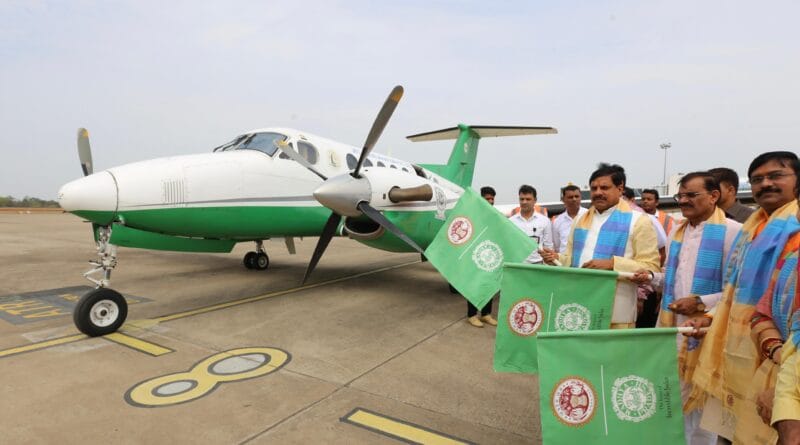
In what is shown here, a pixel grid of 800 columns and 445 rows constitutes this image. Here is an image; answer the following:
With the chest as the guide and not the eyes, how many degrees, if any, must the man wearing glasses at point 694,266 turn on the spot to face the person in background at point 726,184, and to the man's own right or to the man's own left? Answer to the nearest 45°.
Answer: approximately 135° to the man's own right

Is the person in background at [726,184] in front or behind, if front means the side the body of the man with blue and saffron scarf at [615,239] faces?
behind

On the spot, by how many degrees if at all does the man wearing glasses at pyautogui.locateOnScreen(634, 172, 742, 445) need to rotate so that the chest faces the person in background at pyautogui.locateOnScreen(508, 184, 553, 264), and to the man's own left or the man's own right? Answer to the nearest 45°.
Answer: approximately 90° to the man's own right

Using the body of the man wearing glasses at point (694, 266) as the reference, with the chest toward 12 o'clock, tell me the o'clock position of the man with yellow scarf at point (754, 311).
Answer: The man with yellow scarf is roughly at 10 o'clock from the man wearing glasses.

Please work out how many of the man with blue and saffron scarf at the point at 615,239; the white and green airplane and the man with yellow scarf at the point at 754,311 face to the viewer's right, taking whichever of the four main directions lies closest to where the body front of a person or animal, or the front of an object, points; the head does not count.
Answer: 0

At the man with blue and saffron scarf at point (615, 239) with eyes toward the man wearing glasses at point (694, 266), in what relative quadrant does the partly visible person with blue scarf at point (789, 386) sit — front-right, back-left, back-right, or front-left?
front-right

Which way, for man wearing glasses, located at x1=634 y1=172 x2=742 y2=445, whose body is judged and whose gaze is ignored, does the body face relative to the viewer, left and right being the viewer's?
facing the viewer and to the left of the viewer

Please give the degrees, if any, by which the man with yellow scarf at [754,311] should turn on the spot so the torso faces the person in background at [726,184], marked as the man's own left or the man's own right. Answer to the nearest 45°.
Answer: approximately 135° to the man's own right

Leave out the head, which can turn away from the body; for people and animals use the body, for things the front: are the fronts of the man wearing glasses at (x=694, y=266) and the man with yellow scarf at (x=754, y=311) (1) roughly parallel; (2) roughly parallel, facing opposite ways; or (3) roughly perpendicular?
roughly parallel

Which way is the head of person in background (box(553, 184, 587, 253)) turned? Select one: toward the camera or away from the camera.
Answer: toward the camera

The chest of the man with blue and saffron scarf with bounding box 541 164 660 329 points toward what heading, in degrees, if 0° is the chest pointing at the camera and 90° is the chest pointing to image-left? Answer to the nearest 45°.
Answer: approximately 45°

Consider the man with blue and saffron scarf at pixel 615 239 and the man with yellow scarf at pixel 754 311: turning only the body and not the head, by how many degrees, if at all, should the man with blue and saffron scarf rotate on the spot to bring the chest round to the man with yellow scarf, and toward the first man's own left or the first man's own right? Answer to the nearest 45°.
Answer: approximately 90° to the first man's own left

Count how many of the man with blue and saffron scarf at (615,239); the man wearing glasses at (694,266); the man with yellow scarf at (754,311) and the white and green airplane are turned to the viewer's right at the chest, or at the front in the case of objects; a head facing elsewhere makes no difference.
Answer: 0
